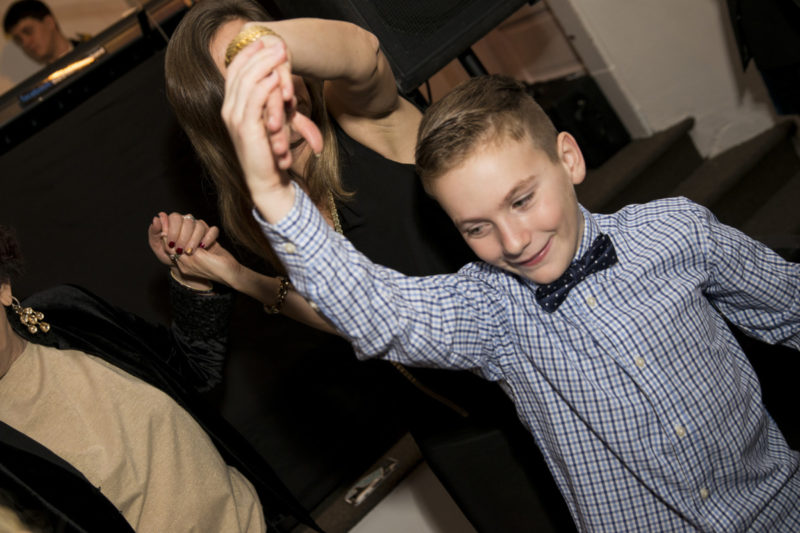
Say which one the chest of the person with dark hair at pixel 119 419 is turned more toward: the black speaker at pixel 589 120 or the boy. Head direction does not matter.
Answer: the boy

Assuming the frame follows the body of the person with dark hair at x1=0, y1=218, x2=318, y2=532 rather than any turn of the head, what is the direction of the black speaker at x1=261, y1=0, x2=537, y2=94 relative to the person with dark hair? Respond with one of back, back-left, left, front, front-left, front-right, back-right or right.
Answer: left

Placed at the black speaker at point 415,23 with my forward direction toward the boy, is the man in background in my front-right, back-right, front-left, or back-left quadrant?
back-right

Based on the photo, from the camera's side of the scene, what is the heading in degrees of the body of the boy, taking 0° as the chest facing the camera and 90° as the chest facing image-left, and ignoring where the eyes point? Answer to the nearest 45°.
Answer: approximately 0°

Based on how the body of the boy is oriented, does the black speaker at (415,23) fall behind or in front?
behind

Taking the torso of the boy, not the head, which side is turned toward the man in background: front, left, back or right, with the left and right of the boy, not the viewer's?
back

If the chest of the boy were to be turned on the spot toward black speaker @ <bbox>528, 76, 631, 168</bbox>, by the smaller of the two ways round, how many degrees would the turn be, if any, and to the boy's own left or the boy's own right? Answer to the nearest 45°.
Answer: approximately 180°

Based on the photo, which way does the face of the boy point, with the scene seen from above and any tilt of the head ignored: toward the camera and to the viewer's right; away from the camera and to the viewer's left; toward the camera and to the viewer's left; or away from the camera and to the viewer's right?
toward the camera and to the viewer's left
